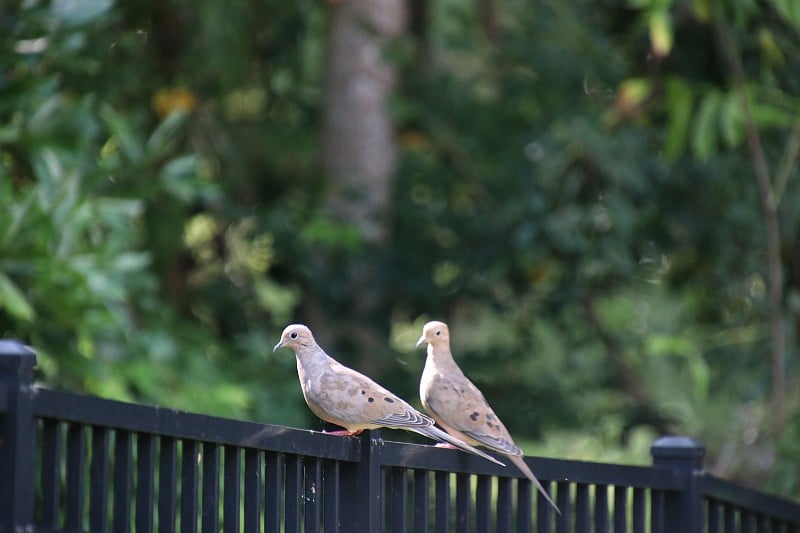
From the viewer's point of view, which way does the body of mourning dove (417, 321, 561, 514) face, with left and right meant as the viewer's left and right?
facing to the left of the viewer

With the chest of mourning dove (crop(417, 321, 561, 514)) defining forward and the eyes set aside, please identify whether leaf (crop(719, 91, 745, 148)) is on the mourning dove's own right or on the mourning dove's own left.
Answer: on the mourning dove's own right

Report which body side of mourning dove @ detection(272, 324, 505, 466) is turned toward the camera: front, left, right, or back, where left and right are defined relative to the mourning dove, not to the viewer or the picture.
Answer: left

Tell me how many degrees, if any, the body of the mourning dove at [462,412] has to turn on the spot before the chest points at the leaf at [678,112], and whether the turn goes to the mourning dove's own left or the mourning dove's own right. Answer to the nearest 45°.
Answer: approximately 90° to the mourning dove's own right

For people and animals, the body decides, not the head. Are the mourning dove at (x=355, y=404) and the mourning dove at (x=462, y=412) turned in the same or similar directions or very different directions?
same or similar directions

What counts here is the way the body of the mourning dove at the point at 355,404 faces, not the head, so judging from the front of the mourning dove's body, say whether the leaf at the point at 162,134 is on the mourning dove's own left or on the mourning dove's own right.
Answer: on the mourning dove's own right

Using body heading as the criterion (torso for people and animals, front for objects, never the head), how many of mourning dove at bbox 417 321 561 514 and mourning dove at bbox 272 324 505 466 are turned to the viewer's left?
2
